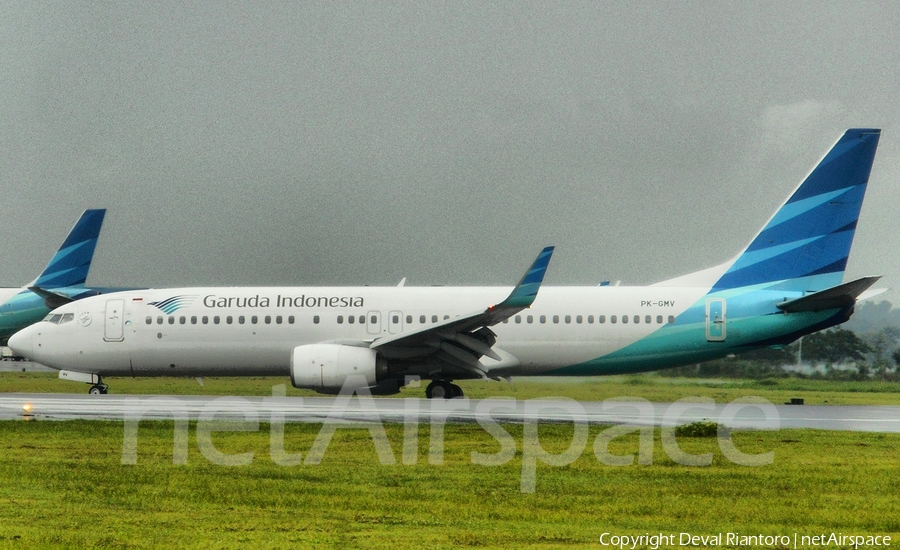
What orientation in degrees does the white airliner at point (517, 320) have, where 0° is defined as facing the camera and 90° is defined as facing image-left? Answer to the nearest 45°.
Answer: approximately 90°
